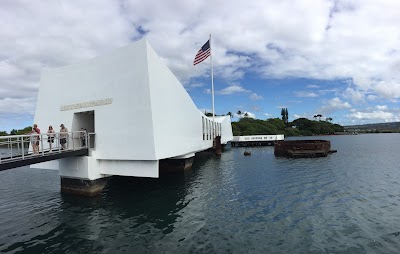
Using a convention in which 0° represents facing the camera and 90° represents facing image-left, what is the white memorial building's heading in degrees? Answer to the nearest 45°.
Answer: approximately 45°

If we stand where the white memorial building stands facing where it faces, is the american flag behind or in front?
behind

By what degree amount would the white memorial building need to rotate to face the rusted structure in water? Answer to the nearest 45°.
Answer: approximately 180°

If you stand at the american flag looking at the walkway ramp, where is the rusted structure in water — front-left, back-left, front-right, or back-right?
back-left
